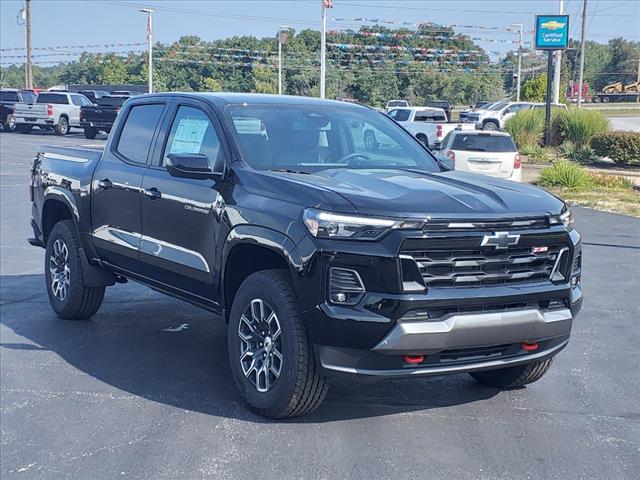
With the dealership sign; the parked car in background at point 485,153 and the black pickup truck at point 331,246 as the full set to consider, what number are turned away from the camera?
1

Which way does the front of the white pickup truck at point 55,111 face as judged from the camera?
facing away from the viewer and to the right of the viewer

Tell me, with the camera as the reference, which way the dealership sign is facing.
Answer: facing the viewer

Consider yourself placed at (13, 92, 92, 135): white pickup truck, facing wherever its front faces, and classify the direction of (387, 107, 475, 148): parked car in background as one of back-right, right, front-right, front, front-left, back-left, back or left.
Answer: right

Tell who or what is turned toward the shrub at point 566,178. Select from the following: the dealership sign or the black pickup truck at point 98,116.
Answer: the dealership sign

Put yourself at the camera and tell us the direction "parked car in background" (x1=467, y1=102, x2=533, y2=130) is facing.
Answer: facing the viewer and to the left of the viewer

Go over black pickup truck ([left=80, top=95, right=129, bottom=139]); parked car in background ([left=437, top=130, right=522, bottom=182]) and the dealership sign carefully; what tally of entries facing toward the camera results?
1

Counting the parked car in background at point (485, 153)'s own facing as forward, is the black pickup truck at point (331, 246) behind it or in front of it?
behind

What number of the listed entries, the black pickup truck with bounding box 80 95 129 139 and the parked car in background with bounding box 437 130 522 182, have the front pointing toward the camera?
0

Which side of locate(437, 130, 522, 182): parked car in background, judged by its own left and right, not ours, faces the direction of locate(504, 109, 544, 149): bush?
front

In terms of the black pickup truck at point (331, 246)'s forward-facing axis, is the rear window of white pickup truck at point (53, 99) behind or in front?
behind

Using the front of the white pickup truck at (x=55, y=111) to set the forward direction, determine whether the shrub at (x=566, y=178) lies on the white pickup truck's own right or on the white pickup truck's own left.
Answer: on the white pickup truck's own right

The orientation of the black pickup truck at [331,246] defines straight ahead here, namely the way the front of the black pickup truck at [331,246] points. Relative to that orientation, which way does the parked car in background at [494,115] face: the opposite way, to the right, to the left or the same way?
to the right

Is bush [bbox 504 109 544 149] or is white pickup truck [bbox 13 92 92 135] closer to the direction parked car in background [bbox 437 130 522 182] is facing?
the bush

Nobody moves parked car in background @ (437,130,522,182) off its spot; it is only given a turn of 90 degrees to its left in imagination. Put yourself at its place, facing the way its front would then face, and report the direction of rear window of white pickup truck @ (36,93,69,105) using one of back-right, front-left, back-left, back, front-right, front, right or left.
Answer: front-right

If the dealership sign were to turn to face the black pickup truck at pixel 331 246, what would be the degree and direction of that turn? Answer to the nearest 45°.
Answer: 0° — it already faces it
